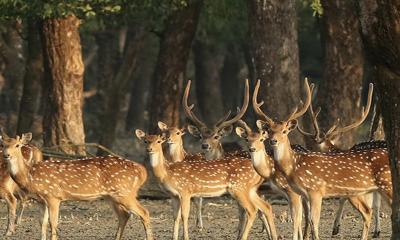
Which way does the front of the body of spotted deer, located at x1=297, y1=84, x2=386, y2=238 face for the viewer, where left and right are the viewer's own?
facing to the left of the viewer

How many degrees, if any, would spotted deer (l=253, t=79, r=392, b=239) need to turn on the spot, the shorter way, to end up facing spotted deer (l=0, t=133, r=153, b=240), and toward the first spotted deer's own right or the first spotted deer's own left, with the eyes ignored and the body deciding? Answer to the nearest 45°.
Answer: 0° — it already faces it

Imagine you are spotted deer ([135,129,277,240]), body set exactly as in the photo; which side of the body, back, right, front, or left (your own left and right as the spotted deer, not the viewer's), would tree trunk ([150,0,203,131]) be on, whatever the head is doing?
right

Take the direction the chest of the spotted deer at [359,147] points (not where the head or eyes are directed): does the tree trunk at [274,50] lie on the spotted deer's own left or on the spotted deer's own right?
on the spotted deer's own right

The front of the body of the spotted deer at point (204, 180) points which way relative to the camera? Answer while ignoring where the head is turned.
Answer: to the viewer's left

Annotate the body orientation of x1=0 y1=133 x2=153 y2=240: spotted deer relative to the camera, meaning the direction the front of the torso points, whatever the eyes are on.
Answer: to the viewer's left

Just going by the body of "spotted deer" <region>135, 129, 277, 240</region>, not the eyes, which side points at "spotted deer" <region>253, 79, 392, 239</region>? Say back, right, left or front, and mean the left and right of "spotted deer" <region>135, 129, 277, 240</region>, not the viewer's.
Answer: back

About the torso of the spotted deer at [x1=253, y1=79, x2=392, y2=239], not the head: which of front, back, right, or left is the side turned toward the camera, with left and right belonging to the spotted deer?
left

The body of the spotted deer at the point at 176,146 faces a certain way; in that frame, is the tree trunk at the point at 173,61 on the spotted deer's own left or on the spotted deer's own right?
on the spotted deer's own right

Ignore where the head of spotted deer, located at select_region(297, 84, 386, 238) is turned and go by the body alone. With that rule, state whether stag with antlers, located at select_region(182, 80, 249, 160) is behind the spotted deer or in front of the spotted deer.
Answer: in front
